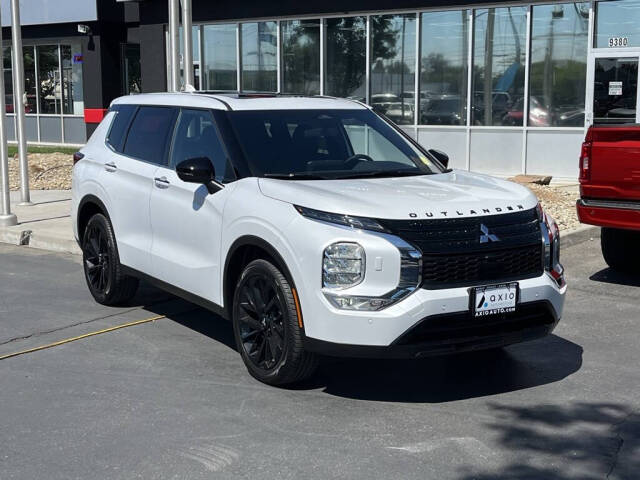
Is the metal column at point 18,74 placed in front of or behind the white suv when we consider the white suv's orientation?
behind

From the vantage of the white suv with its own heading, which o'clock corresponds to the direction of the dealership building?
The dealership building is roughly at 8 o'clock from the white suv.

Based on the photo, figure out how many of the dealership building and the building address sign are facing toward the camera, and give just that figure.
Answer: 2

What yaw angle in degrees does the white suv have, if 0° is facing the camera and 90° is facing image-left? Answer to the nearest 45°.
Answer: approximately 315°

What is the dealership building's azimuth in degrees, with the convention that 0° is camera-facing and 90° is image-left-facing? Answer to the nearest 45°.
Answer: approximately 0°

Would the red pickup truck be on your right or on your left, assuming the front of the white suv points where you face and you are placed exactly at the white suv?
on your left
